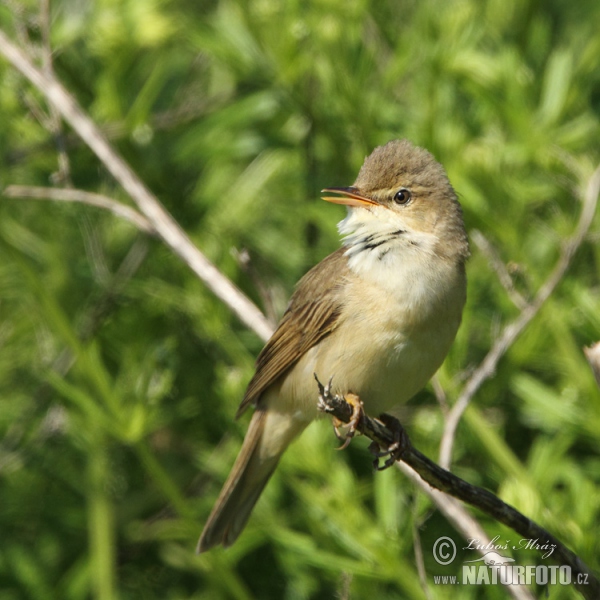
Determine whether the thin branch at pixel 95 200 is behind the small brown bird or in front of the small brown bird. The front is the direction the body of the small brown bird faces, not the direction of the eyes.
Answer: behind

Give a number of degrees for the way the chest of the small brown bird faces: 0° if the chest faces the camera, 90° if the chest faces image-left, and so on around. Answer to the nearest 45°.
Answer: approximately 315°
